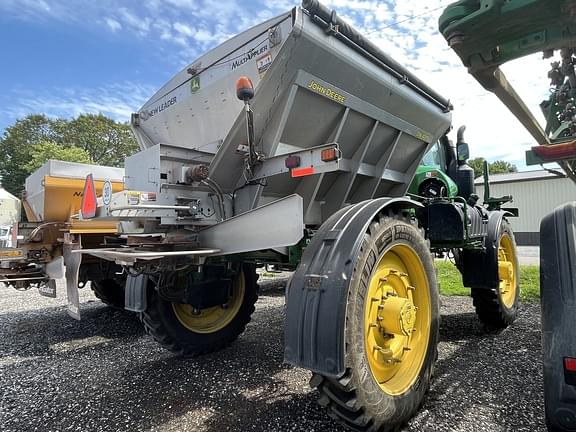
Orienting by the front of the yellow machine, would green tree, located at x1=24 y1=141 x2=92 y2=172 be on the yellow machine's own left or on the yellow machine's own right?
on the yellow machine's own left

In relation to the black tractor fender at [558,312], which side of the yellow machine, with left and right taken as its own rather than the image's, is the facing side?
right

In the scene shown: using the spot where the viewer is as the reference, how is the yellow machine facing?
facing away from the viewer and to the right of the viewer

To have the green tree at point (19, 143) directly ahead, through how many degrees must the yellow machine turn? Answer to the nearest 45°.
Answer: approximately 45° to its left

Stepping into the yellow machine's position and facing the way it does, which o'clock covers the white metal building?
The white metal building is roughly at 1 o'clock from the yellow machine.

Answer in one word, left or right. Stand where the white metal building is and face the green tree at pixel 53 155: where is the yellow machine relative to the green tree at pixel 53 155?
left
